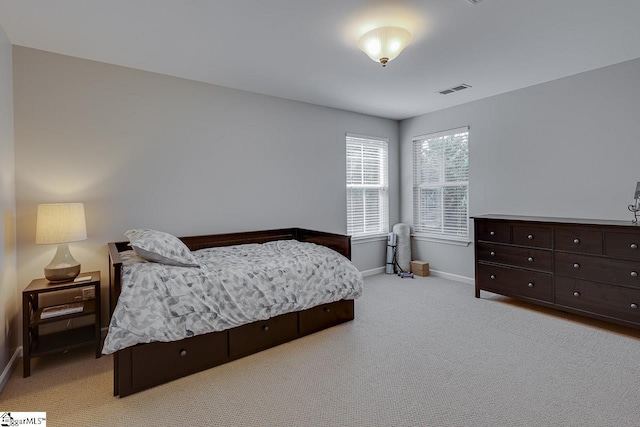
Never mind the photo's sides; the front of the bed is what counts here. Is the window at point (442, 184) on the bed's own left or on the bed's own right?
on the bed's own left

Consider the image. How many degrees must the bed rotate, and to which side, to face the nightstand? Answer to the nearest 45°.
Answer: approximately 135° to its right

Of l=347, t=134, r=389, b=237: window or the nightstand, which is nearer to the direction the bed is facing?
the window
